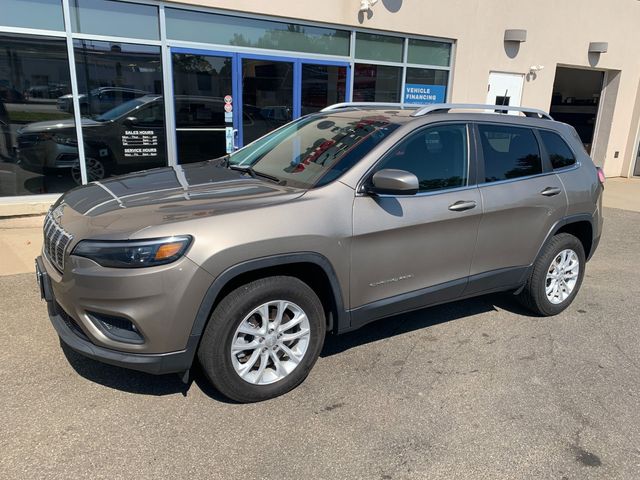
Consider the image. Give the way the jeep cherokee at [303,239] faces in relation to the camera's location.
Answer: facing the viewer and to the left of the viewer

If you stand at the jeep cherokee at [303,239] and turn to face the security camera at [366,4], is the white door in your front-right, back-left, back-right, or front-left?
front-right

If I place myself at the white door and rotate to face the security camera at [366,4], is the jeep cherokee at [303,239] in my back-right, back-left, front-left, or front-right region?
front-left

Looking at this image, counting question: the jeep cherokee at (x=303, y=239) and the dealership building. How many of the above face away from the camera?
0

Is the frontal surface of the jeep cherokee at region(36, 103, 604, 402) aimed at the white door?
no

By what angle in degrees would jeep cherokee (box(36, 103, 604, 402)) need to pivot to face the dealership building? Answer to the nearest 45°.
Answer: approximately 135° to its right

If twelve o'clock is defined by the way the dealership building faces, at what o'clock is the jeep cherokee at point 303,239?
The jeep cherokee is roughly at 1 o'clock from the dealership building.

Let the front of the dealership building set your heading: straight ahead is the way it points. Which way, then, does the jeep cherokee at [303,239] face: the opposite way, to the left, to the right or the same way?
to the right

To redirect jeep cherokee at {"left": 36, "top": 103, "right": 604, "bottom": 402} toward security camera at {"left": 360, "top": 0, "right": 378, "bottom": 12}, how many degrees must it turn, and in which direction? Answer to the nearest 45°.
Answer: approximately 135° to its right
